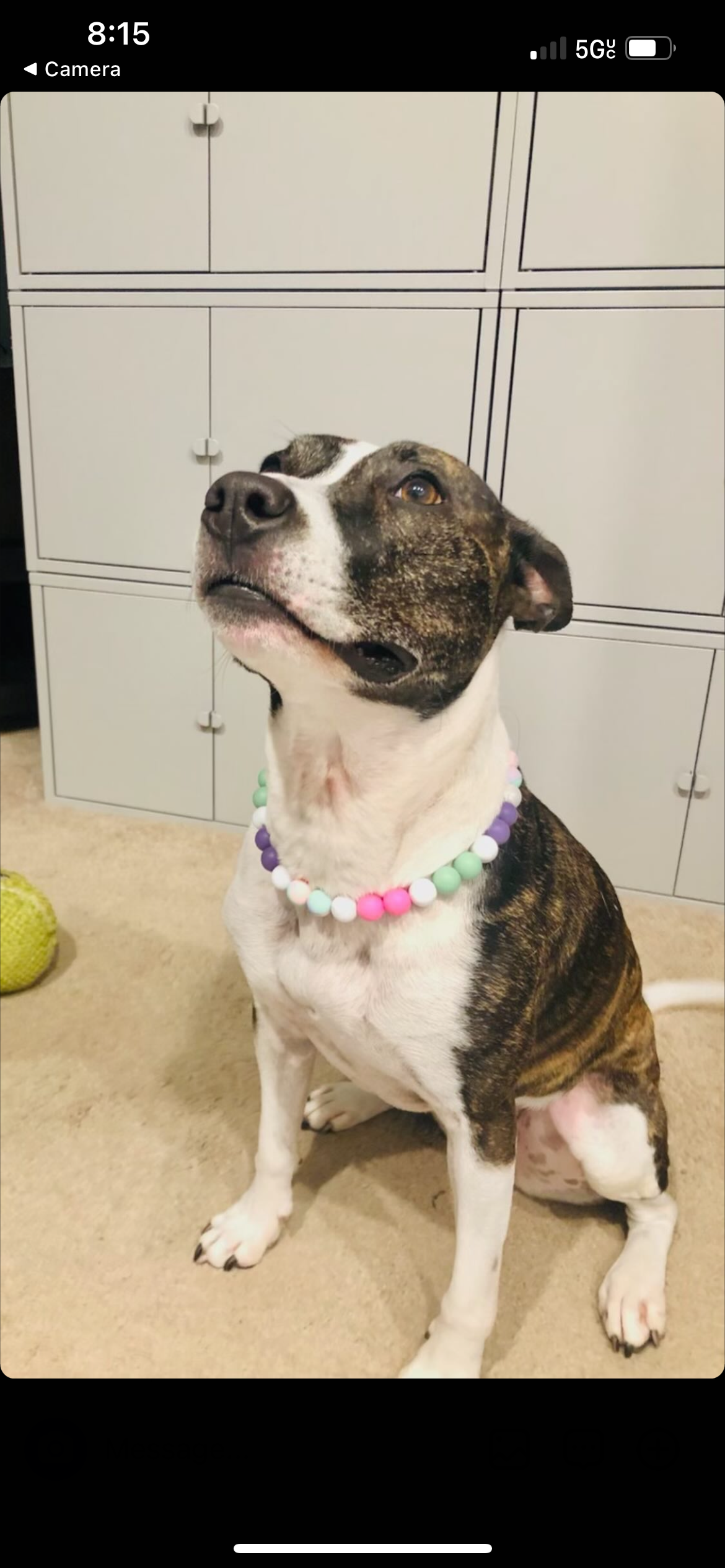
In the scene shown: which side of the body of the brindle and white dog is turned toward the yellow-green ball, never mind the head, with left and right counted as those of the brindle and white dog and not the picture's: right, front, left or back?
right

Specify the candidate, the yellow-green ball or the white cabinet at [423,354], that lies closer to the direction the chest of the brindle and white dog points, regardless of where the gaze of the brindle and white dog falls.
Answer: the yellow-green ball

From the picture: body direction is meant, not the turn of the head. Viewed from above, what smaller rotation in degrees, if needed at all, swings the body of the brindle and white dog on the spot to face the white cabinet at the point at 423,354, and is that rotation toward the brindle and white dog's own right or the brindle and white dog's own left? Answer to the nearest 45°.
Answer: approximately 135° to the brindle and white dog's own right

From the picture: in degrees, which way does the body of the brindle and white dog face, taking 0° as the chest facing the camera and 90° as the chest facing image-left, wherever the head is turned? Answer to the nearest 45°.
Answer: approximately 45°
